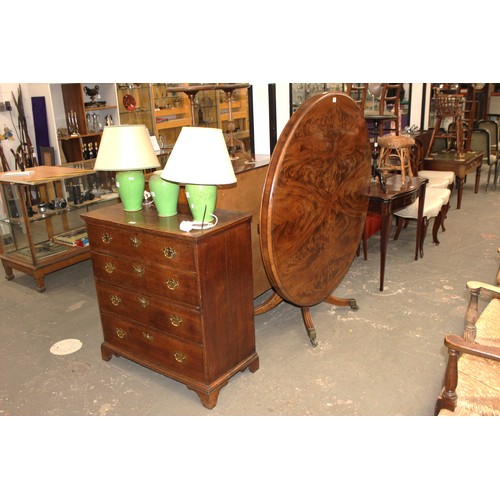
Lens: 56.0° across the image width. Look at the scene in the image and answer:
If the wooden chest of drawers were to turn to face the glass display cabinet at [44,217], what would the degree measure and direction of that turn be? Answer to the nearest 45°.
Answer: approximately 90° to its right

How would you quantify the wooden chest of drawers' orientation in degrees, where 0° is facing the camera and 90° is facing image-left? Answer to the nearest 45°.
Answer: approximately 45°

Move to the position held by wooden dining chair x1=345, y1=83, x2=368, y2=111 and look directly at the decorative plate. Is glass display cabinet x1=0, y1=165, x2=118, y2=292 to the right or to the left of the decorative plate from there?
left

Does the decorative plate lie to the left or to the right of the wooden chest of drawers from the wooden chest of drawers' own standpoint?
on its right

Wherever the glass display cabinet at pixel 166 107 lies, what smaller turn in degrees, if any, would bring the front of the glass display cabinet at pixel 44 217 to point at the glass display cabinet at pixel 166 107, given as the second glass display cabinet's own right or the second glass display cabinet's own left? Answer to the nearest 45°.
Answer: approximately 90° to the second glass display cabinet's own left

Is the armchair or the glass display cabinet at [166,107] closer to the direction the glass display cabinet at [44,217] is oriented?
the armchair

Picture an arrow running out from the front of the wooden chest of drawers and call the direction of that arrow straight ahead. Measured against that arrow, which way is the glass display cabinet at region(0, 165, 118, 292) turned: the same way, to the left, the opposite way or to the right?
to the left

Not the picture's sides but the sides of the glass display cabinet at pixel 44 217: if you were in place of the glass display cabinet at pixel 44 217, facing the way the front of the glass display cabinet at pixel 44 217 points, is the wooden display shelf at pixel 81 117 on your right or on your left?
on your left

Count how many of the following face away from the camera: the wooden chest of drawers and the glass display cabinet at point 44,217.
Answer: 0

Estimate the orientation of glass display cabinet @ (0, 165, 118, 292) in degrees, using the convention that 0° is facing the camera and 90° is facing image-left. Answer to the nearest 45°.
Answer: approximately 315°

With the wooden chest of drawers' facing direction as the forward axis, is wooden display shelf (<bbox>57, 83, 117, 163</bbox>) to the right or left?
on its right

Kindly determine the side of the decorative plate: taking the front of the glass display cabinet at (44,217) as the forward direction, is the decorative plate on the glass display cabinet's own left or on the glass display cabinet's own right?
on the glass display cabinet's own left

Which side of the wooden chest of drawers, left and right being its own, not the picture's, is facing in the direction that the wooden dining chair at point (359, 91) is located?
back
